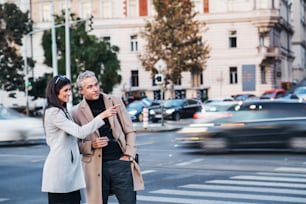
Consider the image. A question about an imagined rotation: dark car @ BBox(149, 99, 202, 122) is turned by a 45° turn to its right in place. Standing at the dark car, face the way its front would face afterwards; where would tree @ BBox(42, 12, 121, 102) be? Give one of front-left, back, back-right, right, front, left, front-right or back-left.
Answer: front-right

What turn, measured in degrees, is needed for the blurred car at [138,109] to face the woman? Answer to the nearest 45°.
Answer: approximately 45° to its left

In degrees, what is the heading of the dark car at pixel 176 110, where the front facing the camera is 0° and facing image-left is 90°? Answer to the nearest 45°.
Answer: approximately 45°

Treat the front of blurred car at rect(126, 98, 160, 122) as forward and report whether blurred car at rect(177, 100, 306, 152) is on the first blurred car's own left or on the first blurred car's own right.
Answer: on the first blurred car's own left

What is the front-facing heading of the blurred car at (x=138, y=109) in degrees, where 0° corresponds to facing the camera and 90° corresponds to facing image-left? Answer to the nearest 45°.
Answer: approximately 45°

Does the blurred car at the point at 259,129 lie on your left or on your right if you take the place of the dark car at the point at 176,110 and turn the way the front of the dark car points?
on your left

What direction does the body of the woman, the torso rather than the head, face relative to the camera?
to the viewer's right

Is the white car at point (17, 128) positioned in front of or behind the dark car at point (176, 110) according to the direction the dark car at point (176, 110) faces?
in front
